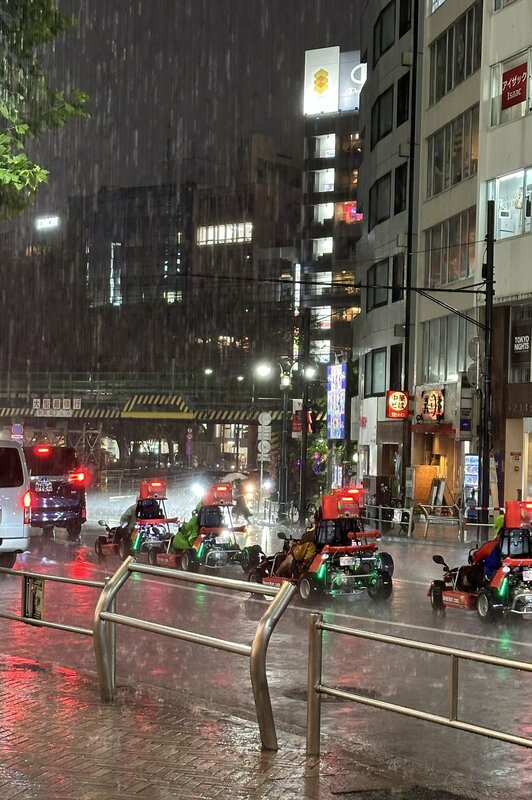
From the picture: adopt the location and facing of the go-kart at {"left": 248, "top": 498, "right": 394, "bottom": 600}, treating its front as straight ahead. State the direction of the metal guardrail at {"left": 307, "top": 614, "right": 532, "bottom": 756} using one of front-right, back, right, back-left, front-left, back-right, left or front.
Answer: back-left

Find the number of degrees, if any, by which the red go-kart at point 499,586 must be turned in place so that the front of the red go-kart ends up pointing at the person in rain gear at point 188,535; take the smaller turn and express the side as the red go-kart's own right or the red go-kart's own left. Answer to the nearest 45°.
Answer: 0° — it already faces them

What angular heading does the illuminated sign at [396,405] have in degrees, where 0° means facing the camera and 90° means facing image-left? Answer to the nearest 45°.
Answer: approximately 0°

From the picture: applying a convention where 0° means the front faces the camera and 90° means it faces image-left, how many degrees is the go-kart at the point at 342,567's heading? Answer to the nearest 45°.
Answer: approximately 135°

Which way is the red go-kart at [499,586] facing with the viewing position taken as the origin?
facing away from the viewer and to the left of the viewer
